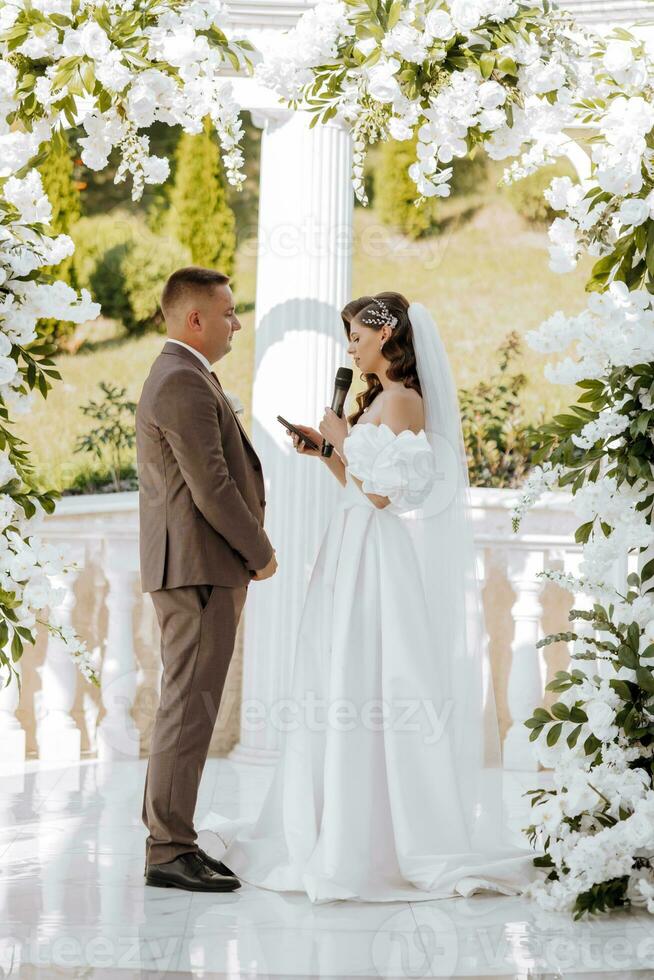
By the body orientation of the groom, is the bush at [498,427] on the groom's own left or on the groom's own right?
on the groom's own left

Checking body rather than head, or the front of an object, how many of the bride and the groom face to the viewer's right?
1

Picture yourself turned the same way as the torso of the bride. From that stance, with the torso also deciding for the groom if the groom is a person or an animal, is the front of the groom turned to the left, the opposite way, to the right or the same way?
the opposite way

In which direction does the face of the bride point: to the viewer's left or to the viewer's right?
to the viewer's left

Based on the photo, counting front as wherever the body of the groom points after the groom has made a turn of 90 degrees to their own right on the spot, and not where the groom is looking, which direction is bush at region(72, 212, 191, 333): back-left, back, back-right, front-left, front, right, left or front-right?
back

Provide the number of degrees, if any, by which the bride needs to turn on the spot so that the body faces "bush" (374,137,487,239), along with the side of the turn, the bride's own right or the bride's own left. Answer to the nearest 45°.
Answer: approximately 90° to the bride's own right

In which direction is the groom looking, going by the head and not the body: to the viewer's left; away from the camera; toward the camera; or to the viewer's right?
to the viewer's right

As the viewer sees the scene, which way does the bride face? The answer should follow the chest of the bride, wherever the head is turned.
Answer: to the viewer's left

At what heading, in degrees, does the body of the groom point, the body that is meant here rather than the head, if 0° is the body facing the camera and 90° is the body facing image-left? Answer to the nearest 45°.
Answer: approximately 270°

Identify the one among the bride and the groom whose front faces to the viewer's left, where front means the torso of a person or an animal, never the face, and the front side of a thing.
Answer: the bride

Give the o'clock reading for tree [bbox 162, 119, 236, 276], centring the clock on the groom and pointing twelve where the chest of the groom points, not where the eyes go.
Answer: The tree is roughly at 9 o'clock from the groom.
